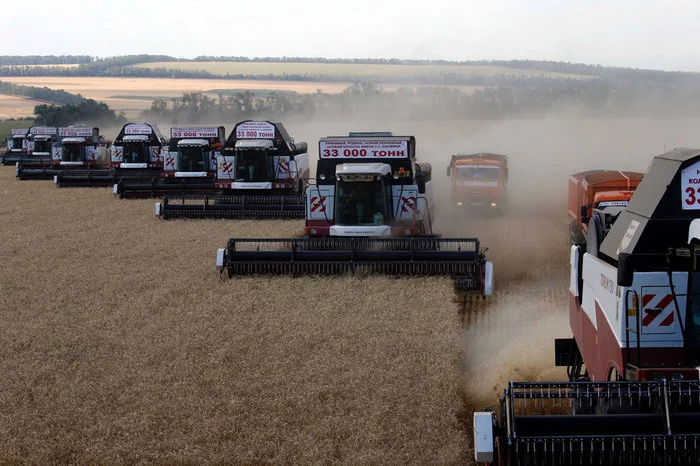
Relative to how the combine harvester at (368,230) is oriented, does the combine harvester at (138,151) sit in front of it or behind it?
behind

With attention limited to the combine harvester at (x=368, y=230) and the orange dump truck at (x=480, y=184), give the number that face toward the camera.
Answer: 2

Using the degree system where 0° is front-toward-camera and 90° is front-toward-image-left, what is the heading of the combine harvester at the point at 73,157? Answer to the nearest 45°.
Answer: approximately 0°

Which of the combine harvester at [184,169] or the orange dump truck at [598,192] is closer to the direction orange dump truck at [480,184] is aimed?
the orange dump truck

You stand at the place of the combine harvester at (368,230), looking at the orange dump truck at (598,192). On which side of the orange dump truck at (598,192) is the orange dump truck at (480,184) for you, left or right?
left

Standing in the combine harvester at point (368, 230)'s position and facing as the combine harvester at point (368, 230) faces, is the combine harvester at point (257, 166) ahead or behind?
behind

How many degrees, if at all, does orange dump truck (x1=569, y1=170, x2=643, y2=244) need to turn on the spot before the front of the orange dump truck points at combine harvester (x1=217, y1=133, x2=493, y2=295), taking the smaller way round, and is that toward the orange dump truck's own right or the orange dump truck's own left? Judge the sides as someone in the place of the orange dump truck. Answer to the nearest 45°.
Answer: approximately 90° to the orange dump truck's own right

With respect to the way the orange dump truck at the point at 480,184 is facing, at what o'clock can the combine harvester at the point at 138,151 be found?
The combine harvester is roughly at 4 o'clock from the orange dump truck.

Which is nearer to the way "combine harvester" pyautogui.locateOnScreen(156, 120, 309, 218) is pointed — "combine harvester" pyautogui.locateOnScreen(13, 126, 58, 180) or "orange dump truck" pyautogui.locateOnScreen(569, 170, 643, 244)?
the orange dump truck
